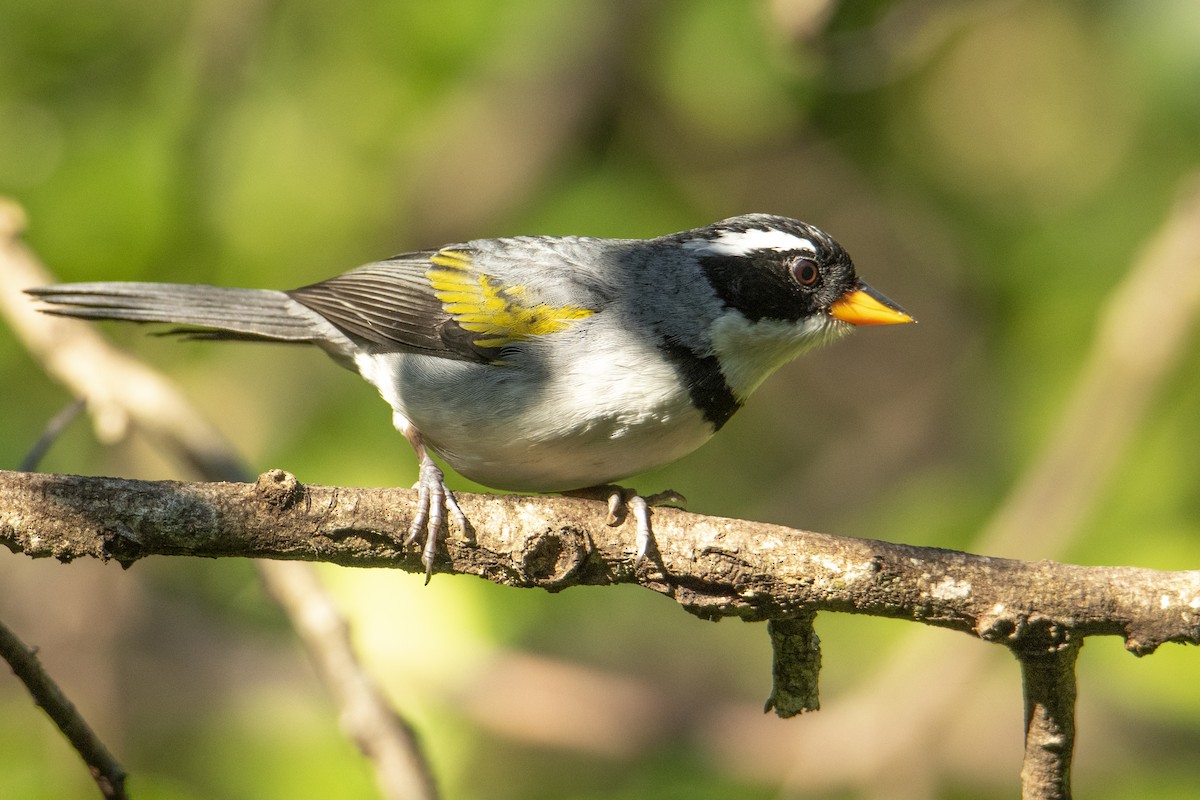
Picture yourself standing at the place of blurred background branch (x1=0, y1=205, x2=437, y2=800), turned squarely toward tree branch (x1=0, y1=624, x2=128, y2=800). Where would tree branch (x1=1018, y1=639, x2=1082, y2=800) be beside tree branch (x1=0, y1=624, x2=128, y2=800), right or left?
left

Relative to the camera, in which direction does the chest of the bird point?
to the viewer's right
